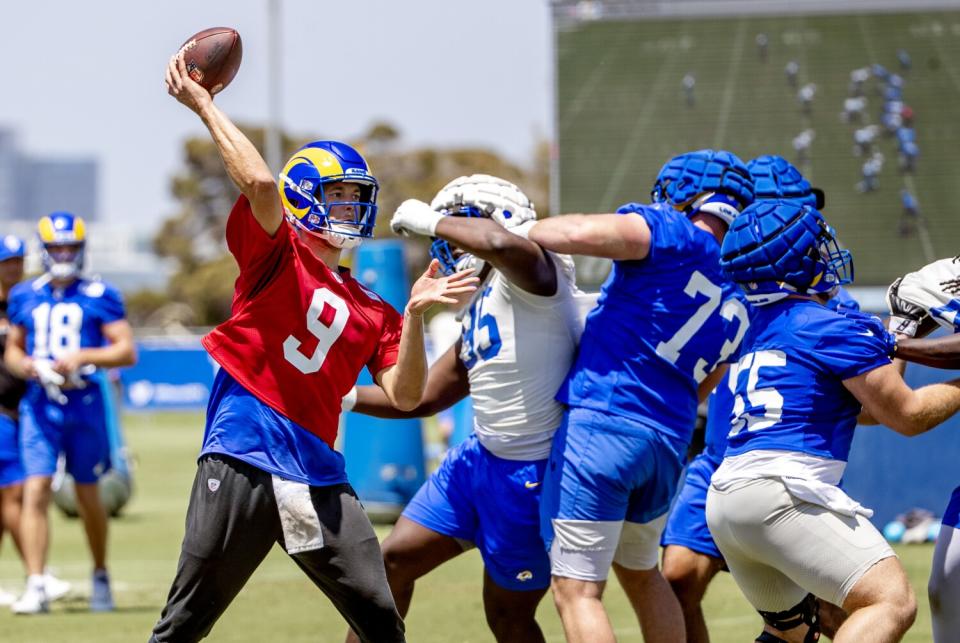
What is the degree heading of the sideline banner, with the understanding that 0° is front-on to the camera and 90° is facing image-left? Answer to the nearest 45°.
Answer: approximately 0°
